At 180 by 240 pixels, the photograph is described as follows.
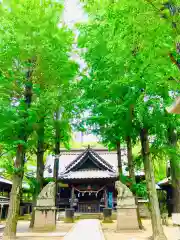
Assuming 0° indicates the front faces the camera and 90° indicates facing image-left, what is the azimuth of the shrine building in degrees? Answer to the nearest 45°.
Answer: approximately 0°

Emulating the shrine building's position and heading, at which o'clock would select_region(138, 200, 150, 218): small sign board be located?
The small sign board is roughly at 10 o'clock from the shrine building.

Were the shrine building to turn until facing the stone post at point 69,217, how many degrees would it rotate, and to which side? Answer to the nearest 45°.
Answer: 0° — it already faces it

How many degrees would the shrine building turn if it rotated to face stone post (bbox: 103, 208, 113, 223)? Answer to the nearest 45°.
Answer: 0° — it already faces it
